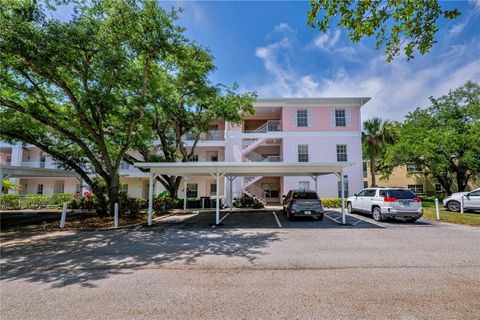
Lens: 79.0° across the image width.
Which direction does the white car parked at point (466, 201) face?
to the viewer's left

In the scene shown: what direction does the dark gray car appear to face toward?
away from the camera

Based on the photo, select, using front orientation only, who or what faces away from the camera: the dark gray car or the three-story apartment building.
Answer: the dark gray car

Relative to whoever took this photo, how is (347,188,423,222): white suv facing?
facing away from the viewer and to the left of the viewer

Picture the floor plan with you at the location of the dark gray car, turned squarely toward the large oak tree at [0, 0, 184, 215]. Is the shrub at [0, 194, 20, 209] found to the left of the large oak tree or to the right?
right

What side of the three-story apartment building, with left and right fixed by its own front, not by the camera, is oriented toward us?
front

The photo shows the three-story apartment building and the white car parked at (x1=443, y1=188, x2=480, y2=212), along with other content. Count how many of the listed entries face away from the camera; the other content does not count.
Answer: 0

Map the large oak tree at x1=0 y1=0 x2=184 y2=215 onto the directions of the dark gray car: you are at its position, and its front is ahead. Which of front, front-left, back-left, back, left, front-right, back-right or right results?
back-left

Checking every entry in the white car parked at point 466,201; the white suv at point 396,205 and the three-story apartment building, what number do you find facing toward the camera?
1

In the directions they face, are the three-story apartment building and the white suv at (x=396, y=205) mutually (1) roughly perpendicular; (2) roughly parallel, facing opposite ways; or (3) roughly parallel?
roughly parallel, facing opposite ways

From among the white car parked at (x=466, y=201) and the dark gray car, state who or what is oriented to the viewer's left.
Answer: the white car parked

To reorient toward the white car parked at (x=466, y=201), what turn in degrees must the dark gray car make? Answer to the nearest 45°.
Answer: approximately 45° to its right

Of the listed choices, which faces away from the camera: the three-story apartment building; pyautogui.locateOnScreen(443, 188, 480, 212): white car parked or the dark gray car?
the dark gray car

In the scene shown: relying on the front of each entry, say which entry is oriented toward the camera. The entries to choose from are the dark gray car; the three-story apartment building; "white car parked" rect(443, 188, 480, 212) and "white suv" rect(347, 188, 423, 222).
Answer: the three-story apartment building

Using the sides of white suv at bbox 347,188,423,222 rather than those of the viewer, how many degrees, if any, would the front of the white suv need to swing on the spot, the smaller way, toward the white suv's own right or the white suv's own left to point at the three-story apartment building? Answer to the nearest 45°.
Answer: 0° — it already faces it
